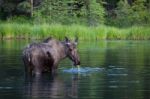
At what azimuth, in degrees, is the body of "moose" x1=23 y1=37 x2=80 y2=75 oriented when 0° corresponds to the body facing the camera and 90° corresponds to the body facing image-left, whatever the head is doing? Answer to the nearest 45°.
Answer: approximately 225°
